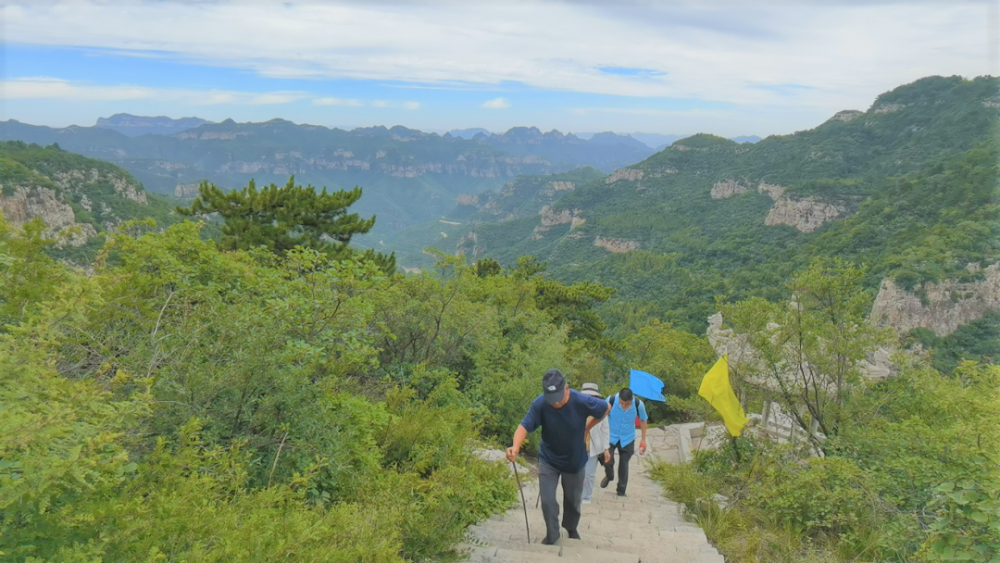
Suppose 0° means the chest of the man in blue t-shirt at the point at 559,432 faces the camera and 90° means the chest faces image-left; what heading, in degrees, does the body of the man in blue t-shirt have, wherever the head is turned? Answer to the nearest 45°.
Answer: approximately 0°

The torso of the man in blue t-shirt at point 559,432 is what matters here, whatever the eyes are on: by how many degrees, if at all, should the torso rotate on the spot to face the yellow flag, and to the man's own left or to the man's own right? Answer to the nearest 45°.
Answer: approximately 135° to the man's own left

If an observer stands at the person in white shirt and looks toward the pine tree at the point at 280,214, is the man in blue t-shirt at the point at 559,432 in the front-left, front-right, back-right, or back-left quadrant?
back-left

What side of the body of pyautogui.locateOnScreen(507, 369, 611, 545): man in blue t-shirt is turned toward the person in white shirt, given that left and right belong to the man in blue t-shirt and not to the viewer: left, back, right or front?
back

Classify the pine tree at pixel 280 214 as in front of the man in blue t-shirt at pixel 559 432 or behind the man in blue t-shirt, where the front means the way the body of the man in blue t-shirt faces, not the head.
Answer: behind
